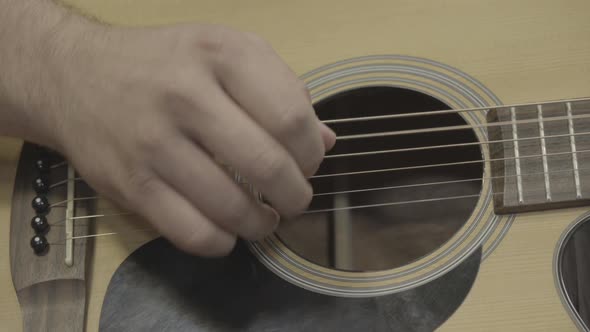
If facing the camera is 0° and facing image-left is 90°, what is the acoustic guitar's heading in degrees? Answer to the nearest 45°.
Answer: approximately 0°
